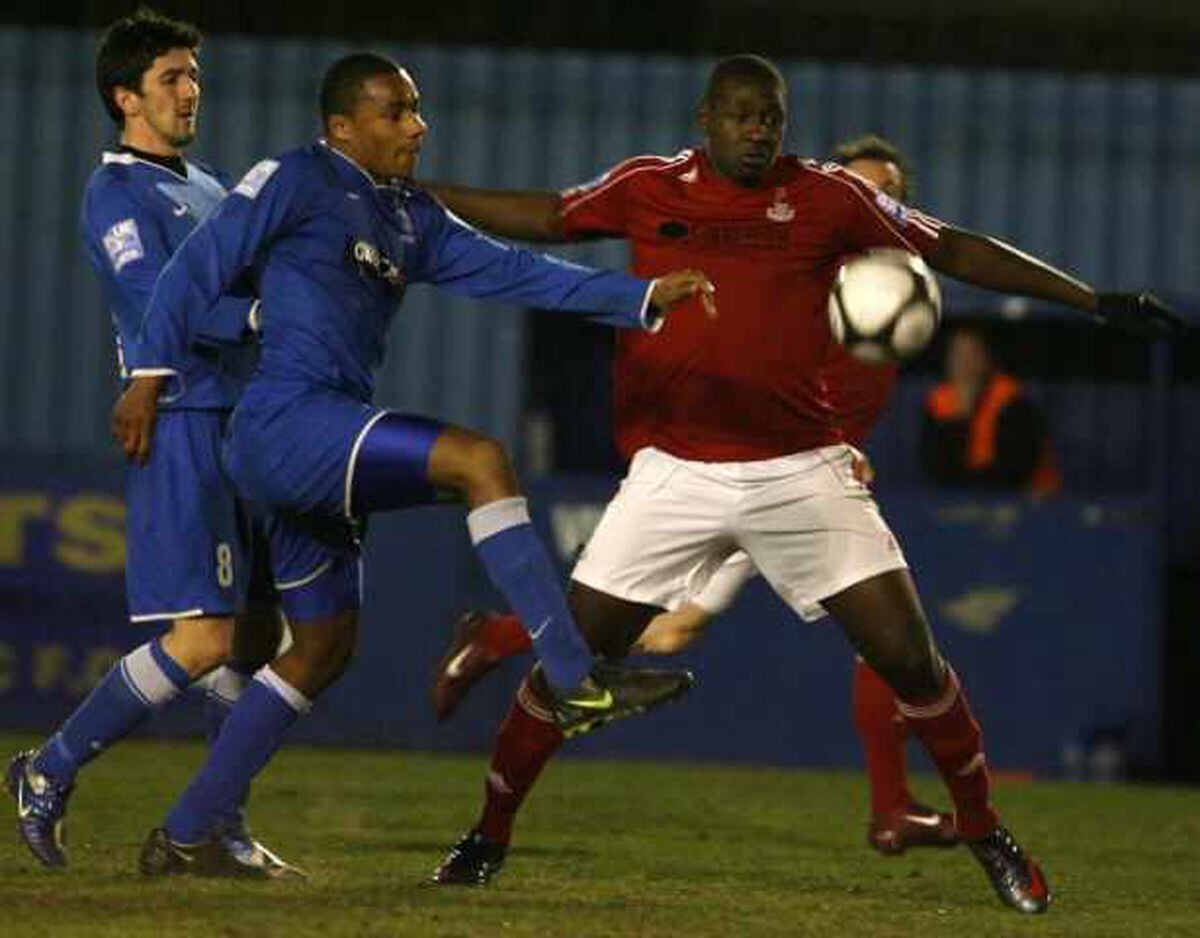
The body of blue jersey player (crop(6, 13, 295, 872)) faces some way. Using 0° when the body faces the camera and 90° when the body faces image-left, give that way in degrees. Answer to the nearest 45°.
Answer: approximately 315°

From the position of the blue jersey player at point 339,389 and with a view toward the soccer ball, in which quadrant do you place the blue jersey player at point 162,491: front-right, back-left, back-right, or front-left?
back-left

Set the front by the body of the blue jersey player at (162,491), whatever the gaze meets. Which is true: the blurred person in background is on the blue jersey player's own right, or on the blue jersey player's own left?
on the blue jersey player's own left

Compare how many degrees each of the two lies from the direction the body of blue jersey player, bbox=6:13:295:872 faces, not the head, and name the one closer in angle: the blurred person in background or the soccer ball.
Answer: the soccer ball

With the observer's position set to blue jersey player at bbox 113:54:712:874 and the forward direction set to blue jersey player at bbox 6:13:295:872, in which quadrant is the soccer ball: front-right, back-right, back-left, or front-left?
back-right

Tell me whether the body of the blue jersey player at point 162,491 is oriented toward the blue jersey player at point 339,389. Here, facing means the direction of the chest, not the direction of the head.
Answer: yes

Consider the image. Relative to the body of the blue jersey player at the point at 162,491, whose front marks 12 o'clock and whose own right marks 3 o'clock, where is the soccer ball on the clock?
The soccer ball is roughly at 11 o'clock from the blue jersey player.

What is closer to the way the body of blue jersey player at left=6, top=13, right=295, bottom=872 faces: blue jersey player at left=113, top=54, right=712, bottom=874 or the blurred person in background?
the blue jersey player
